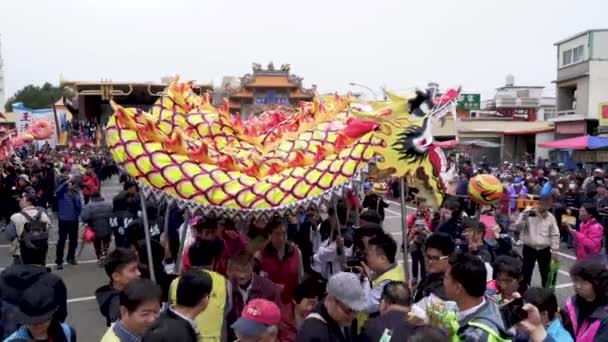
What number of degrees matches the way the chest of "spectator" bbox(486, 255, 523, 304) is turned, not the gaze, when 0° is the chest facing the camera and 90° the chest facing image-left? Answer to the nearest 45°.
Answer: approximately 45°

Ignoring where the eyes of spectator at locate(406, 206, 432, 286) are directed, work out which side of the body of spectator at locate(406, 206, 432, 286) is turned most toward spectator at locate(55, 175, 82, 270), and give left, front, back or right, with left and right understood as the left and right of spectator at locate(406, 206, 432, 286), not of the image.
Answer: right

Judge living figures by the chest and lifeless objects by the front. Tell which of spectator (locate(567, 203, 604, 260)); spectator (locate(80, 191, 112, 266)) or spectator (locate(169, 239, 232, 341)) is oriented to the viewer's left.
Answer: spectator (locate(567, 203, 604, 260))

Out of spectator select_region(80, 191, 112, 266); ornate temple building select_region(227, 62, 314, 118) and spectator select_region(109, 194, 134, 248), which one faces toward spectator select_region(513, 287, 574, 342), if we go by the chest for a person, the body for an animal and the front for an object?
the ornate temple building

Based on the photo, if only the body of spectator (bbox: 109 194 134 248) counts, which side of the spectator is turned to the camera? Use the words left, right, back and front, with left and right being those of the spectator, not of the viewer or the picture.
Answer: back

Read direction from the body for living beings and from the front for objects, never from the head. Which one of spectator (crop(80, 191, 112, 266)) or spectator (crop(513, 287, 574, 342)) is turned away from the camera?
spectator (crop(80, 191, 112, 266))
